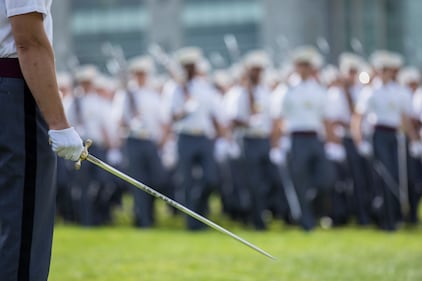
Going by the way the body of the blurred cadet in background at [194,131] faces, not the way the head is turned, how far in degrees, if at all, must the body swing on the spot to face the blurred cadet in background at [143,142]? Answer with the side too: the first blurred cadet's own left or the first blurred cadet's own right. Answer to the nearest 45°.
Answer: approximately 135° to the first blurred cadet's own right

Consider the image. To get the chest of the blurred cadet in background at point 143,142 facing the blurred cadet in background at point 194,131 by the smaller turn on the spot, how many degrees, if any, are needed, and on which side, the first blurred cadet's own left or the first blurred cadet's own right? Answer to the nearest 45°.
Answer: approximately 45° to the first blurred cadet's own left

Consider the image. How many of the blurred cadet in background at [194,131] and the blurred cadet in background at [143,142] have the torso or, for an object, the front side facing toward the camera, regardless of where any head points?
2

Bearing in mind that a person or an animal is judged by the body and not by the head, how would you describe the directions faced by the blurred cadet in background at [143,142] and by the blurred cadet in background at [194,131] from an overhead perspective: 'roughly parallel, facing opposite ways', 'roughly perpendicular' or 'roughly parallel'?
roughly parallel

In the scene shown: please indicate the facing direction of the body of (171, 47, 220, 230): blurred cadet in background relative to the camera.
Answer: toward the camera

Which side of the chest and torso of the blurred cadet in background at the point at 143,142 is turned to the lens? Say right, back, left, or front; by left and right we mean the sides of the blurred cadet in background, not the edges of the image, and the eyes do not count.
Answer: front

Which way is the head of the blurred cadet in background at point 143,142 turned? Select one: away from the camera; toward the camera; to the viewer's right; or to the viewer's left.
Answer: toward the camera

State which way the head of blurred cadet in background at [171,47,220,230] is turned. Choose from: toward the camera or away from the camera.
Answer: toward the camera
